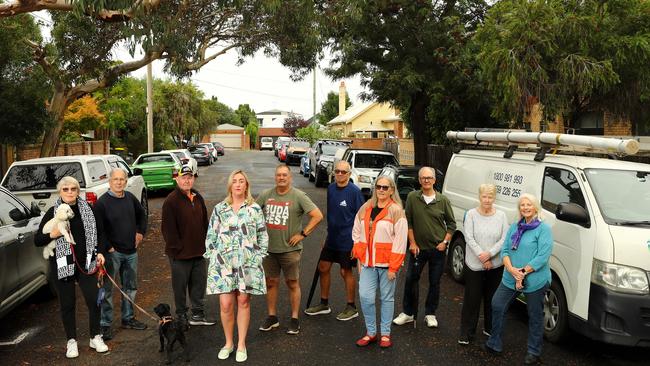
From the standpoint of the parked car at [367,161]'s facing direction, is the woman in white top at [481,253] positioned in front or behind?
in front

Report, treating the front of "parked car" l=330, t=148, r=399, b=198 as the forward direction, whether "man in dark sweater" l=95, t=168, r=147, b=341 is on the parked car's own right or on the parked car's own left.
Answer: on the parked car's own right

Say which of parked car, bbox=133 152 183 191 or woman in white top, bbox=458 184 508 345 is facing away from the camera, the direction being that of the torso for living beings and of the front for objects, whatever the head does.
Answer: the parked car

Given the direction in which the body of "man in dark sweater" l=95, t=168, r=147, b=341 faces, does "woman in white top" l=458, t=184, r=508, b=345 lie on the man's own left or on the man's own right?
on the man's own left

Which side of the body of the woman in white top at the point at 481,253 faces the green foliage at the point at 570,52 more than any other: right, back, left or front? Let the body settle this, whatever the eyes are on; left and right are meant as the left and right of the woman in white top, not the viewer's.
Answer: back

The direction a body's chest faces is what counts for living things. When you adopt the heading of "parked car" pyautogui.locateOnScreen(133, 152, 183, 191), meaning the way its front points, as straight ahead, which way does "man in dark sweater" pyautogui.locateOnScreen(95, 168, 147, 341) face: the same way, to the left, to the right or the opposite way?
the opposite way

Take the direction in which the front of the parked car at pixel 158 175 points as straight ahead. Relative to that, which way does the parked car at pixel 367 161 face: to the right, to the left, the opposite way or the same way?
the opposite way

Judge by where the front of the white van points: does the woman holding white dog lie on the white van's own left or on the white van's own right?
on the white van's own right

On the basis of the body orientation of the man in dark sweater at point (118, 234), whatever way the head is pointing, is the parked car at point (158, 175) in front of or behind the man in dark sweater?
behind
